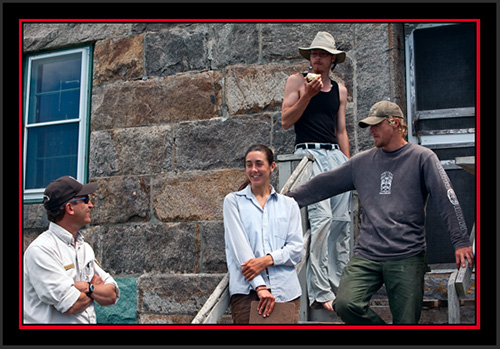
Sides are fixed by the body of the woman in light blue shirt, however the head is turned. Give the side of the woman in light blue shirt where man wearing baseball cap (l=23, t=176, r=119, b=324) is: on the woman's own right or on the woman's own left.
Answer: on the woman's own right

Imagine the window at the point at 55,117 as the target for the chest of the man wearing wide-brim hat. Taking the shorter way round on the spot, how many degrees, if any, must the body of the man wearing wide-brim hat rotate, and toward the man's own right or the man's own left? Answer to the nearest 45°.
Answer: approximately 135° to the man's own right

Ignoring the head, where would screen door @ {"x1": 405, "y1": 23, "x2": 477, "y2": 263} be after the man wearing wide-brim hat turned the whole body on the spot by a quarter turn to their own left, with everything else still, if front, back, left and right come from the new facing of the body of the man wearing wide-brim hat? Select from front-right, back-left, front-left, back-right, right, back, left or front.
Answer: front-left

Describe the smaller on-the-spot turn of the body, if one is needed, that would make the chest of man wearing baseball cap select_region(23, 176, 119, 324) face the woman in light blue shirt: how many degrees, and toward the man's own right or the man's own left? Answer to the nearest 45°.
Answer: approximately 45° to the man's own left

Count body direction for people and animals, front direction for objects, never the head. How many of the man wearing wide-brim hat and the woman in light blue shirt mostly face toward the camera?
2

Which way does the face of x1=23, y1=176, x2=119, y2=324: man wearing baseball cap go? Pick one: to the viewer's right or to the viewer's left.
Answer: to the viewer's right

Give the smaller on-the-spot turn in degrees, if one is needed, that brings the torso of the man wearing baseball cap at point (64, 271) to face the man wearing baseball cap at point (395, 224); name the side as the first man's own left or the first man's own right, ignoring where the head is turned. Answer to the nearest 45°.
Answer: approximately 45° to the first man's own left

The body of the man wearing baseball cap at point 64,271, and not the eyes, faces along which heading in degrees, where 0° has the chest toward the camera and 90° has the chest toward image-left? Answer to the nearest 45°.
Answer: approximately 315°

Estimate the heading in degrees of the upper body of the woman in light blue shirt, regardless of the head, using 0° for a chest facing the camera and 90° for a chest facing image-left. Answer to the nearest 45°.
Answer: approximately 0°

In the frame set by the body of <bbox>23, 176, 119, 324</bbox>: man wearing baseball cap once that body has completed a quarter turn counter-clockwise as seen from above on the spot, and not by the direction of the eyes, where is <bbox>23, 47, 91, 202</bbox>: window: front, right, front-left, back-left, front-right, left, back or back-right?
front-left

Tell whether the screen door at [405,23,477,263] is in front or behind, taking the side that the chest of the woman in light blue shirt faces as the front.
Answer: behind
